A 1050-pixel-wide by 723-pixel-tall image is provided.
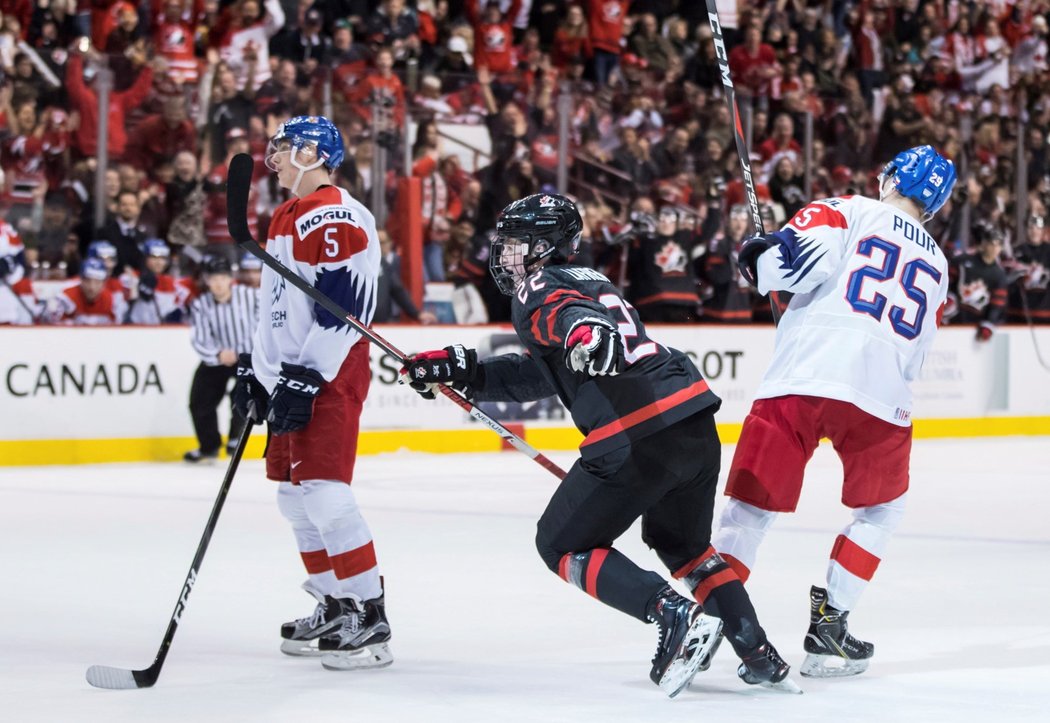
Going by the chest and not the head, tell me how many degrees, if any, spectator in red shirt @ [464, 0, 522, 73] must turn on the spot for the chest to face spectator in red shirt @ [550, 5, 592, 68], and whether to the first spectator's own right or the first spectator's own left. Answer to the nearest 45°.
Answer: approximately 135° to the first spectator's own left

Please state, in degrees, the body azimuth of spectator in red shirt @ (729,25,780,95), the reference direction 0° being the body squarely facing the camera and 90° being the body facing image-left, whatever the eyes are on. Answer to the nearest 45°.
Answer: approximately 0°

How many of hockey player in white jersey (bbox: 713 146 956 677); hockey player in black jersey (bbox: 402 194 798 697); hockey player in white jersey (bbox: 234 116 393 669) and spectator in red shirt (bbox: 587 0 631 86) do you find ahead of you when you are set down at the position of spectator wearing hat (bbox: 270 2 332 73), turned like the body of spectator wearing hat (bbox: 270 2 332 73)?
3

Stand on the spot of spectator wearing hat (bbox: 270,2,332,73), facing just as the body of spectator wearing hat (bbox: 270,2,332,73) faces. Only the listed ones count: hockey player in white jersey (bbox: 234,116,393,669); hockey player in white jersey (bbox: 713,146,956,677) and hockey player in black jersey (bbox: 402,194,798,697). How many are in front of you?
3

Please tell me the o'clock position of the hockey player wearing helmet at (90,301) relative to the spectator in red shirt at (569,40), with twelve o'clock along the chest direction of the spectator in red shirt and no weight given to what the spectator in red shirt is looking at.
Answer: The hockey player wearing helmet is roughly at 1 o'clock from the spectator in red shirt.

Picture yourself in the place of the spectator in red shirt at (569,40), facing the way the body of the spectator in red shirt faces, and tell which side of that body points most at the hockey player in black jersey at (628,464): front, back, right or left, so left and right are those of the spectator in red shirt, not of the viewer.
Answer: front

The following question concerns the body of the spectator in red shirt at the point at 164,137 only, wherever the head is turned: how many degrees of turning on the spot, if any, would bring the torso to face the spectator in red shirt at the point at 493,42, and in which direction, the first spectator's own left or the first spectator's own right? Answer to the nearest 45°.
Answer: approximately 135° to the first spectator's own left
